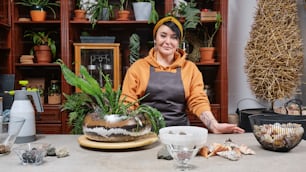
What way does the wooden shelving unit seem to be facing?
toward the camera

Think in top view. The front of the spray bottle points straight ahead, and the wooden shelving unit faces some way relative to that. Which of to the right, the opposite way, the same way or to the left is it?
to the left

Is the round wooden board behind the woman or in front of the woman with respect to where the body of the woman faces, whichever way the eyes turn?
in front

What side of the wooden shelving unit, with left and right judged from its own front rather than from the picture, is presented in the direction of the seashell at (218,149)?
front

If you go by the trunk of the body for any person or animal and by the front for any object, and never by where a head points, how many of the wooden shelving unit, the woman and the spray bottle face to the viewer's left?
1

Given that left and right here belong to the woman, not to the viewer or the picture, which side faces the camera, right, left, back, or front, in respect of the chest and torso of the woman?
front

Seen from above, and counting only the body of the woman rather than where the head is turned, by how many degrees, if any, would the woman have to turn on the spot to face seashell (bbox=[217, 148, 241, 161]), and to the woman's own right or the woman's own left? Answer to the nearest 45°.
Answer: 0° — they already face it

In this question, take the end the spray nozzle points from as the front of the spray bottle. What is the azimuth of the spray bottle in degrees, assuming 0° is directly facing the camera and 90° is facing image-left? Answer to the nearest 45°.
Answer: approximately 90°

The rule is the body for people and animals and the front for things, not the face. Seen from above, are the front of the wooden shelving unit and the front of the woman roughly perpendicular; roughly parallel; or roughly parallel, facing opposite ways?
roughly parallel

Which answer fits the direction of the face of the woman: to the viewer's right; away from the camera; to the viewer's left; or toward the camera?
toward the camera

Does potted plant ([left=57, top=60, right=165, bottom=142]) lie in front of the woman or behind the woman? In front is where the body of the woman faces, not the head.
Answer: in front

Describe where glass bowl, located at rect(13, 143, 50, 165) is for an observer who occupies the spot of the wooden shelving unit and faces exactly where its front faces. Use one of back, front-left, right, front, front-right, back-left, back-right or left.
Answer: front

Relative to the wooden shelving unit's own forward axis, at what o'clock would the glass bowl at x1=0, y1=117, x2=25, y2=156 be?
The glass bowl is roughly at 12 o'clock from the wooden shelving unit.

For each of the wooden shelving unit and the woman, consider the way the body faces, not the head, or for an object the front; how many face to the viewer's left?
0
